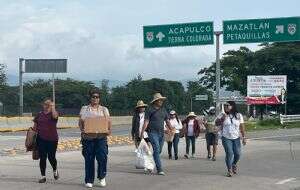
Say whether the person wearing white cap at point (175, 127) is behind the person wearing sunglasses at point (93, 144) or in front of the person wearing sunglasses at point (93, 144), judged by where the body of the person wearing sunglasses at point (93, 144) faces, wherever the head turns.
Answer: behind

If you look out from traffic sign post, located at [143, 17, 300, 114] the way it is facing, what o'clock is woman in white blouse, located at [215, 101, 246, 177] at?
The woman in white blouse is roughly at 12 o'clock from the traffic sign post.

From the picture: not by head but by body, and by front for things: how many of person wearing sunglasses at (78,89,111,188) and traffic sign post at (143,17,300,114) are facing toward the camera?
2

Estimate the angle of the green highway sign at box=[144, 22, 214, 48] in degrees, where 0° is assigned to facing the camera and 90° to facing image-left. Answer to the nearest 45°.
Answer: approximately 0°

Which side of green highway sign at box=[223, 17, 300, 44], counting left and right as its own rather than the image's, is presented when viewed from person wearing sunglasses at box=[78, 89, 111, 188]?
front

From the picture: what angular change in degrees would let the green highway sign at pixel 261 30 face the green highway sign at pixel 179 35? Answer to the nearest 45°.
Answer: approximately 90° to its right

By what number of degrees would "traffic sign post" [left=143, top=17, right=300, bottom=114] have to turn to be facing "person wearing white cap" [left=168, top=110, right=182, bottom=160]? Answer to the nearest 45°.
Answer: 0° — it already faces them

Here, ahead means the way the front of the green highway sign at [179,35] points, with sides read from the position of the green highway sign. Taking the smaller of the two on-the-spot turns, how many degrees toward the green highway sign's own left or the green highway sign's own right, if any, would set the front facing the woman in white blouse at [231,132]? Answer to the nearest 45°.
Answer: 0° — it already faces them

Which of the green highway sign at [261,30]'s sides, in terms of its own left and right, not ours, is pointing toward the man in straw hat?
front
